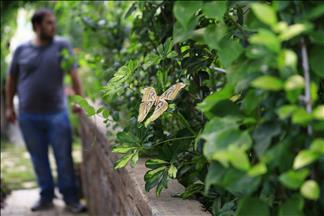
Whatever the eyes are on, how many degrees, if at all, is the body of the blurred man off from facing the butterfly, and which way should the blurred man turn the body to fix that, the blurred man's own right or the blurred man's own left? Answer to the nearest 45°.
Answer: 0° — they already face it

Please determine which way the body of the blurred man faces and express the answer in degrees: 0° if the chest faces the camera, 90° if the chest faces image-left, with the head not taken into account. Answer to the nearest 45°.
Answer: approximately 0°
